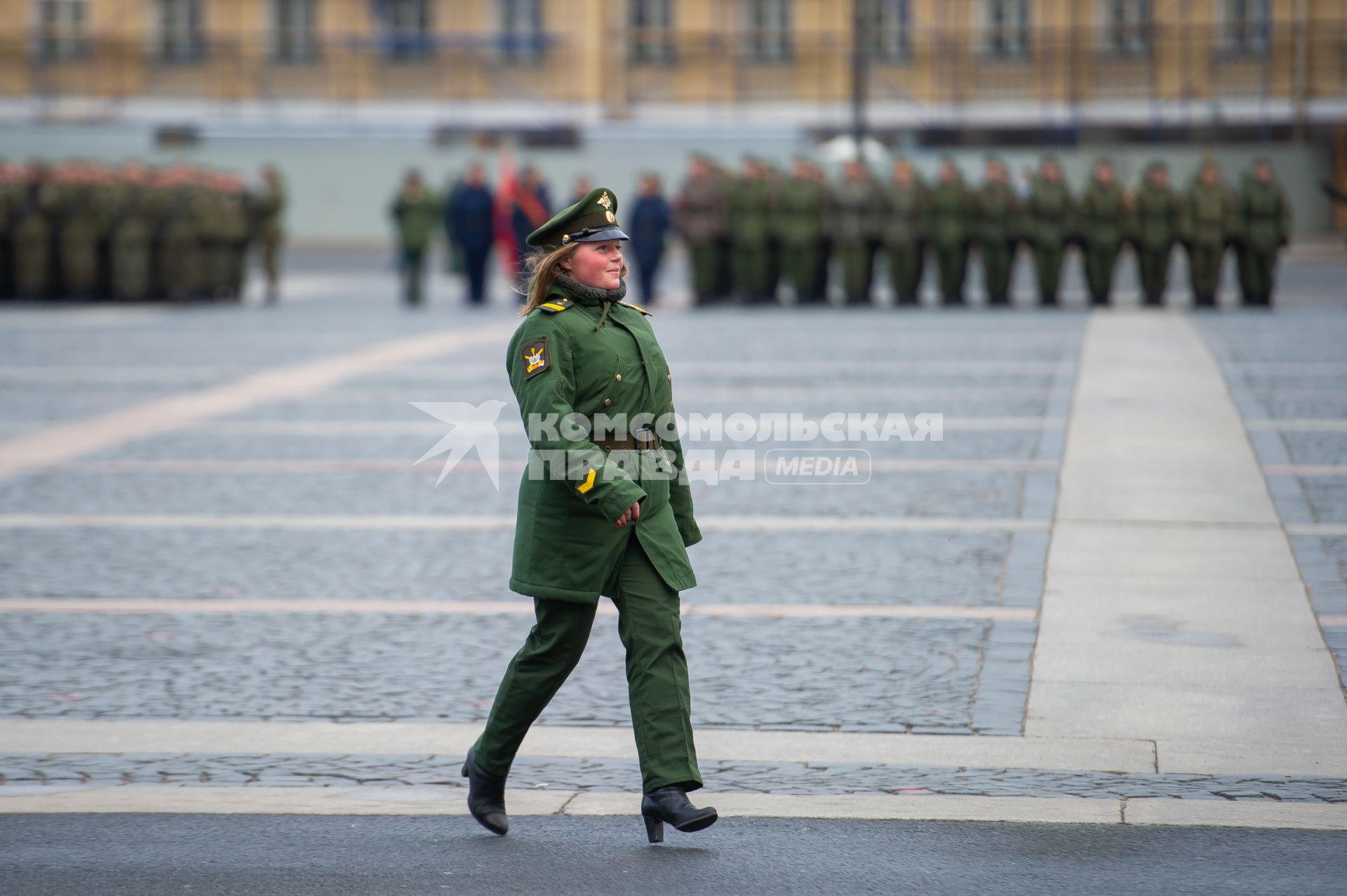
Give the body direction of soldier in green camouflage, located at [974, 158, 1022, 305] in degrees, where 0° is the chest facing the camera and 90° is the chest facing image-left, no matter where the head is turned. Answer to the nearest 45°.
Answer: approximately 0°

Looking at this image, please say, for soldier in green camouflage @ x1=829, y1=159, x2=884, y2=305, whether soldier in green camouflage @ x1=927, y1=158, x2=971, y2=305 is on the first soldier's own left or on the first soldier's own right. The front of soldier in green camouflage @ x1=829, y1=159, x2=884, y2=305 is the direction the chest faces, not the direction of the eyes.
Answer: on the first soldier's own left

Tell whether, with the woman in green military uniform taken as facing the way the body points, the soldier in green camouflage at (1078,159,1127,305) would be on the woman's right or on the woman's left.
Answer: on the woman's left

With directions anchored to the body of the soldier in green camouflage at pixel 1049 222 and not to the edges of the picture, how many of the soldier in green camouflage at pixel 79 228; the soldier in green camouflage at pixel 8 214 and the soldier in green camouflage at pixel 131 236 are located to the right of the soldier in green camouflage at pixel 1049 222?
3

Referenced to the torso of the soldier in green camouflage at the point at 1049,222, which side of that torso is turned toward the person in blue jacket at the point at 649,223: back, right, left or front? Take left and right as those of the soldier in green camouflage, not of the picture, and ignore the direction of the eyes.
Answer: right

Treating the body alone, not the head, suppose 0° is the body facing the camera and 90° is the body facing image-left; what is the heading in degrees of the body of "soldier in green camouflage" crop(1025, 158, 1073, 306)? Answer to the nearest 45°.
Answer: approximately 0°

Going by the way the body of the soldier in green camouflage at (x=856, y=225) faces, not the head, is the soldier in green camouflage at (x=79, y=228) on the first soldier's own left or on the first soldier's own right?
on the first soldier's own right

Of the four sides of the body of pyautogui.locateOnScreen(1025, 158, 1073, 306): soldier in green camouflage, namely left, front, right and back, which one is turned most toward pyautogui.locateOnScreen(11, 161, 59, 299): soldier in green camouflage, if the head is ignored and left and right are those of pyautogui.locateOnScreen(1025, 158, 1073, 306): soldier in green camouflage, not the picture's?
right

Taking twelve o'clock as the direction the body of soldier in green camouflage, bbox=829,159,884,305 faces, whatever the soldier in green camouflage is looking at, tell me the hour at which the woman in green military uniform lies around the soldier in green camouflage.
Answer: The woman in green military uniform is roughly at 12 o'clock from the soldier in green camouflage.
